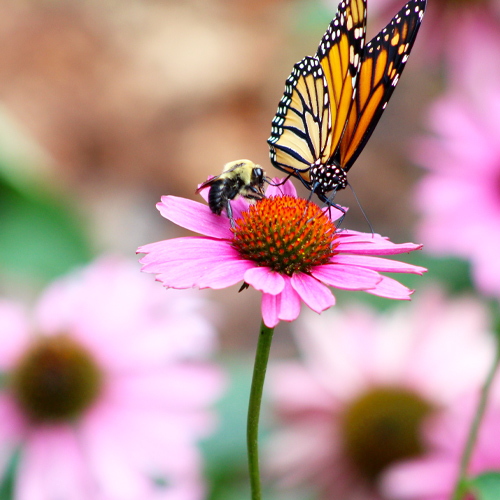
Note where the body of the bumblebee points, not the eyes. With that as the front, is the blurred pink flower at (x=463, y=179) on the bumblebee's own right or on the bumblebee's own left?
on the bumblebee's own left

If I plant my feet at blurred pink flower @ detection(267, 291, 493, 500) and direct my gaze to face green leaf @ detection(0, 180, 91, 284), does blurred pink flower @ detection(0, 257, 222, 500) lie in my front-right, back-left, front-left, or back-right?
front-left

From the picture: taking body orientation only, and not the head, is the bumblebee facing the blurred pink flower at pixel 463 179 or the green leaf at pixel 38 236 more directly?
the blurred pink flower

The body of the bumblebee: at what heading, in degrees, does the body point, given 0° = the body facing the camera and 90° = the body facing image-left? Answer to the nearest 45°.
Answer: approximately 270°
